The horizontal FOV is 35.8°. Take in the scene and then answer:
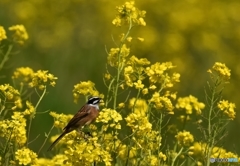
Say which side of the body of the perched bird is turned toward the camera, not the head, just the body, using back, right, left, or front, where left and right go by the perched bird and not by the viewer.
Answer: right
